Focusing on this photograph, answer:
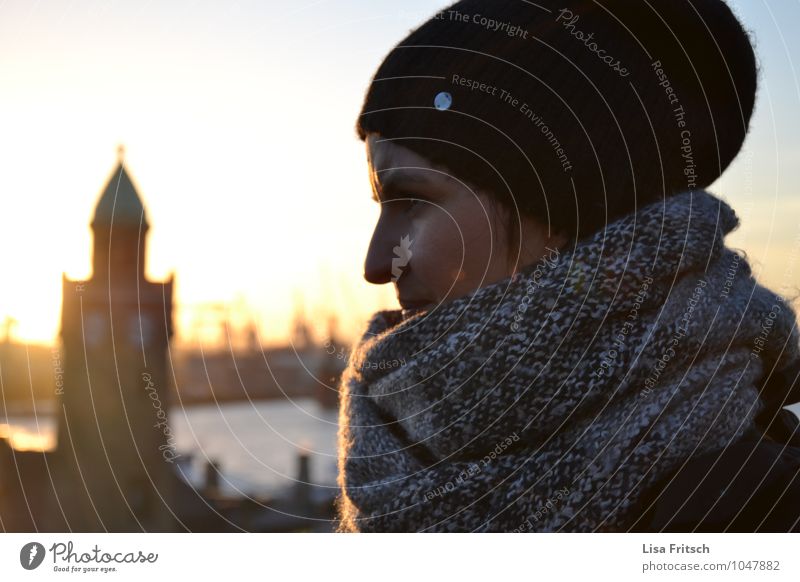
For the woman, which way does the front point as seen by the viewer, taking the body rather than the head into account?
to the viewer's left

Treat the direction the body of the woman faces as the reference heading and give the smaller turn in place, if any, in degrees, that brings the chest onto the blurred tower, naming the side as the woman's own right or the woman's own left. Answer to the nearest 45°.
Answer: approximately 45° to the woman's own right

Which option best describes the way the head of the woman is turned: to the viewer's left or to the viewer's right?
to the viewer's left
